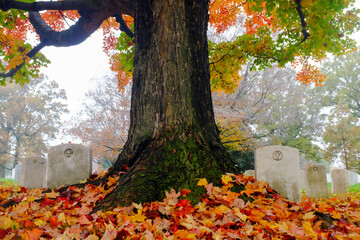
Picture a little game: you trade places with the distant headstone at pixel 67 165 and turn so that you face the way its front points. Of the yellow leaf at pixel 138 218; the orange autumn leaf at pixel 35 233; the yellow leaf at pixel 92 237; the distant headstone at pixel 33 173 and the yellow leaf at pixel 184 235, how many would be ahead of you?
4

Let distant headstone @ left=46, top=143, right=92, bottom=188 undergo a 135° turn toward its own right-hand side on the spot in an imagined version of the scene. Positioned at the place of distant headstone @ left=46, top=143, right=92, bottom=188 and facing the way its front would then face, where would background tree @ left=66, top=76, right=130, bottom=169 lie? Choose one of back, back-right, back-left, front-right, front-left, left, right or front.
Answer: front-right

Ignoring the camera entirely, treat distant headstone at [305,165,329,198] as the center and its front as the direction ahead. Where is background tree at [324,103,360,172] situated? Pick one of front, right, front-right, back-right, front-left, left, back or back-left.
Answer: back

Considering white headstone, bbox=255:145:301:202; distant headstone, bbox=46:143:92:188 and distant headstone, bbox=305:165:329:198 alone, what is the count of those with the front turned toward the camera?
3

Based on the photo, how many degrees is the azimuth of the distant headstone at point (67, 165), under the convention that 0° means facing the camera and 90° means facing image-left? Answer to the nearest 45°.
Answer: approximately 0°

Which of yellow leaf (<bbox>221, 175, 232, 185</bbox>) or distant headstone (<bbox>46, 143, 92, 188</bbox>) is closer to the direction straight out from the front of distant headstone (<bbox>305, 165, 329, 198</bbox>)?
the yellow leaf

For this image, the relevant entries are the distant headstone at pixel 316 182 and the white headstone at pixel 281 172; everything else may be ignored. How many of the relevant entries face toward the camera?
2

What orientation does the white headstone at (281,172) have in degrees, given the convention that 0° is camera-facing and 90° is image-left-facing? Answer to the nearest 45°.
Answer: approximately 0°

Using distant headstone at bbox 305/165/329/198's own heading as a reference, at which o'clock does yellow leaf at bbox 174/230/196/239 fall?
The yellow leaf is roughly at 12 o'clock from the distant headstone.
